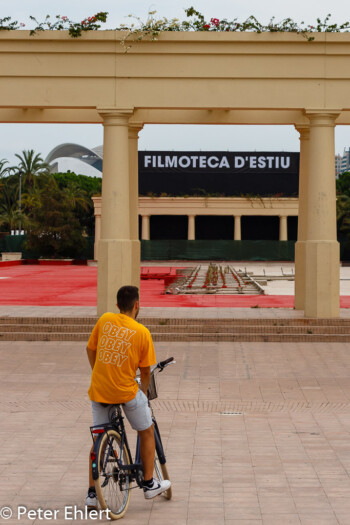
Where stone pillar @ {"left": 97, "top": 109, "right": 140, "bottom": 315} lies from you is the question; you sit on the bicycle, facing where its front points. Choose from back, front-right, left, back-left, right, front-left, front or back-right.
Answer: front-left

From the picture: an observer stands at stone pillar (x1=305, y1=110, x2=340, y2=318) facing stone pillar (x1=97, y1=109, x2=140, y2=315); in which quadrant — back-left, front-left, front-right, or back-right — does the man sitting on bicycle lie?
front-left

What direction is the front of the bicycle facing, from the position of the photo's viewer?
facing away from the viewer and to the right of the viewer

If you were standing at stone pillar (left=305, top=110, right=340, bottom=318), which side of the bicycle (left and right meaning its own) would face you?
front

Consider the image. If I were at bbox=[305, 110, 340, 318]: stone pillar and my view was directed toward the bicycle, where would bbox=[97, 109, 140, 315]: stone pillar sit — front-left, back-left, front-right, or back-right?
front-right

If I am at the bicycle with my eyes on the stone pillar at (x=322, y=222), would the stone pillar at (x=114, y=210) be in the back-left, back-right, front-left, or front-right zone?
front-left

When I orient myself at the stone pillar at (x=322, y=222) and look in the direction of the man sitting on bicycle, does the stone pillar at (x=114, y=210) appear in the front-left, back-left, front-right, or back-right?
front-right
